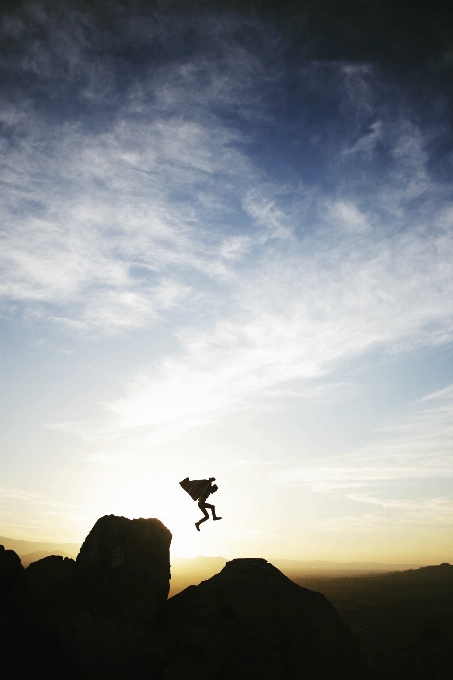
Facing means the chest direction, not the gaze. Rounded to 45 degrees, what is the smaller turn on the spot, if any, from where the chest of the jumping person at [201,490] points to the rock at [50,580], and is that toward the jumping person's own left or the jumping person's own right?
approximately 180°

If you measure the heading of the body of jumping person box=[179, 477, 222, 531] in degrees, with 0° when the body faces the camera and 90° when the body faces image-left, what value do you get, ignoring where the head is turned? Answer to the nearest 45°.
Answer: approximately 270°

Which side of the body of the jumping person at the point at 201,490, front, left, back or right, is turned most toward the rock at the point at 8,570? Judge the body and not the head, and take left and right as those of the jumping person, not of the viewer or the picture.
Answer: back
